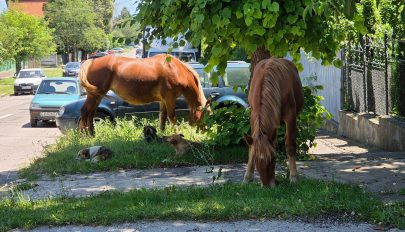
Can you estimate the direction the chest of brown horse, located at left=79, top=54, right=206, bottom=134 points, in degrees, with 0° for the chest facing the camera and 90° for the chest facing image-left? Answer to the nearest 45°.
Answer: approximately 270°

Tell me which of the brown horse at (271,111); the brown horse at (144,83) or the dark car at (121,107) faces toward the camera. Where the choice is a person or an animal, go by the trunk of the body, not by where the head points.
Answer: the brown horse at (271,111)

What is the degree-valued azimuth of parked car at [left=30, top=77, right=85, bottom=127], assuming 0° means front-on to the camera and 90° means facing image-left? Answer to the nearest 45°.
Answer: approximately 45°

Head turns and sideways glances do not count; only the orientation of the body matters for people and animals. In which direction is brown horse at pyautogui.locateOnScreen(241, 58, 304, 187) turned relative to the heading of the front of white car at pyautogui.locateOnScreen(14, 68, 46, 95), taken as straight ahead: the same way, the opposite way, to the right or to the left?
the same way

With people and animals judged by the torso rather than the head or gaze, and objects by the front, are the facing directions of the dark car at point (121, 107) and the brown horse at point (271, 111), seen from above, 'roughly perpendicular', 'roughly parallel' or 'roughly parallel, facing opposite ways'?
roughly perpendicular

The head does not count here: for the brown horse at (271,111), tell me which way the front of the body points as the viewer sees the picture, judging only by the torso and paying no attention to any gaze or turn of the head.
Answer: toward the camera

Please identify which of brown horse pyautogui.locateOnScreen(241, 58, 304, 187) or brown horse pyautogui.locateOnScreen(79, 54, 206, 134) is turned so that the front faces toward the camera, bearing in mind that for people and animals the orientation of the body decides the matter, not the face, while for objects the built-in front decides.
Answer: brown horse pyautogui.locateOnScreen(241, 58, 304, 187)
